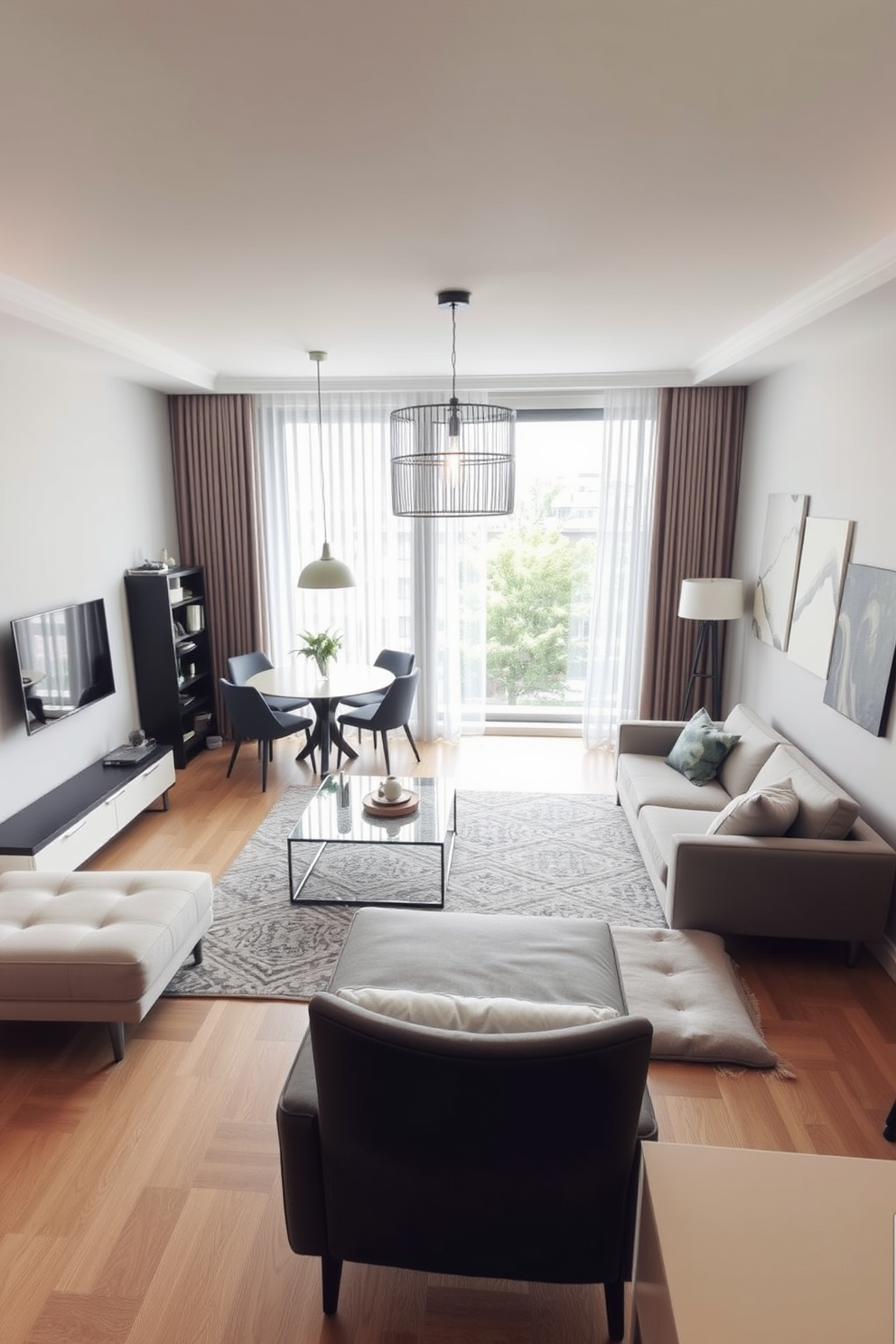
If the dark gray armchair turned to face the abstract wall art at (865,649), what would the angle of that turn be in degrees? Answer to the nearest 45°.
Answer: approximately 45° to its right

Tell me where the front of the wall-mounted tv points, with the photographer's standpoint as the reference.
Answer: facing the viewer and to the right of the viewer

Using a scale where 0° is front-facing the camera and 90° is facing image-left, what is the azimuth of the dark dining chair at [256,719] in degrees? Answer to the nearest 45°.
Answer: approximately 225°

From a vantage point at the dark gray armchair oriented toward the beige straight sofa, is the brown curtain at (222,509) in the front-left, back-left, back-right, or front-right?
front-left

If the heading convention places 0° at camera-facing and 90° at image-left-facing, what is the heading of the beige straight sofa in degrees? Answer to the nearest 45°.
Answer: approximately 90°

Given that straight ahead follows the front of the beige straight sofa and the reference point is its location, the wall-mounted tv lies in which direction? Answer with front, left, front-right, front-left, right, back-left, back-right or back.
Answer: front

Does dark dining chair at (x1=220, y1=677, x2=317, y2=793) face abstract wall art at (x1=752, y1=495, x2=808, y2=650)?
no

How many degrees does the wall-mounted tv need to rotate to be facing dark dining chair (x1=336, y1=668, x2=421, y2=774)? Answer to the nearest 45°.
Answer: approximately 45° to its left

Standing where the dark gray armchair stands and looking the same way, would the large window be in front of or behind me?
in front

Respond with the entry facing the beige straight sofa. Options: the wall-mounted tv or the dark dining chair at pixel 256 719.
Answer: the wall-mounted tv

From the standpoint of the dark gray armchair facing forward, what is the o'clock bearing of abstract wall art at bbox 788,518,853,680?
The abstract wall art is roughly at 1 o'clock from the dark gray armchair.

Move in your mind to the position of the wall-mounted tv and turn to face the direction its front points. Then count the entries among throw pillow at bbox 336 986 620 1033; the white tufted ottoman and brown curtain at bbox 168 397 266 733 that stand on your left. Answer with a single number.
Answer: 1

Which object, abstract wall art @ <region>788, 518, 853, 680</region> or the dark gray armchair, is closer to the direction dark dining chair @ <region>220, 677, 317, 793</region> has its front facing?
the abstract wall art

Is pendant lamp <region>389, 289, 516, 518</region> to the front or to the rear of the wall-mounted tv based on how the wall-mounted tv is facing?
to the front

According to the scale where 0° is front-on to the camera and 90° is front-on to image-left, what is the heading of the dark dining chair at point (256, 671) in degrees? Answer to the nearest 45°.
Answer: approximately 315°

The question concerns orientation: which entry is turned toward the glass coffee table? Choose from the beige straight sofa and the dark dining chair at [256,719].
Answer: the beige straight sofa
